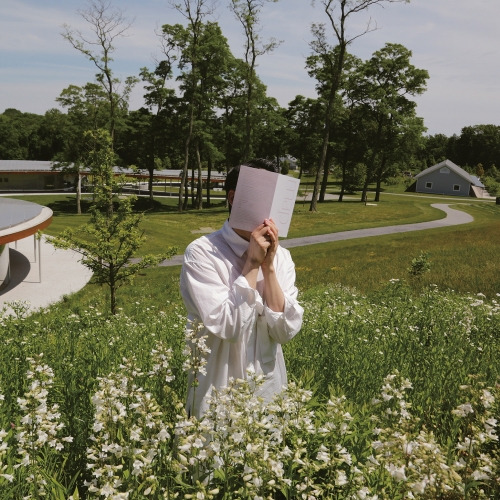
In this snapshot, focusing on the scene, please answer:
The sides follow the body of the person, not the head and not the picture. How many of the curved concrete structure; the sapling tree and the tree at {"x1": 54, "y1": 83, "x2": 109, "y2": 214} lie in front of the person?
0

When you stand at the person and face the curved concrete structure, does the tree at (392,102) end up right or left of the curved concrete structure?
right

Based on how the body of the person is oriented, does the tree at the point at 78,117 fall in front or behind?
behind

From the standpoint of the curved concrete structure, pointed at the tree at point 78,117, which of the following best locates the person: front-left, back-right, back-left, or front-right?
back-right

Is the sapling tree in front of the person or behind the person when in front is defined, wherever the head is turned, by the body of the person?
behind

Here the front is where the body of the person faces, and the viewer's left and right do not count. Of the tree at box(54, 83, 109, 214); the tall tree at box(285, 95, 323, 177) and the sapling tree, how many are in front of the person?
0

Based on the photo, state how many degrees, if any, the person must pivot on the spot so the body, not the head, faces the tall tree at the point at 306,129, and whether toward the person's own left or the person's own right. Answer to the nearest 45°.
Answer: approximately 135° to the person's own left

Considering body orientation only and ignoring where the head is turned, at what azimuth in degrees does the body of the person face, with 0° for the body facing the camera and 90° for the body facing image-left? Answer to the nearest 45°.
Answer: approximately 315°

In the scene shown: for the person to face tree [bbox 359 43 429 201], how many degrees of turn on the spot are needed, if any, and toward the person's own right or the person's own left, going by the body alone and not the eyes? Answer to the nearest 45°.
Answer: approximately 135° to the person's own left

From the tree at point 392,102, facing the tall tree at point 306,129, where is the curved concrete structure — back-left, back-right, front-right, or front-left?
front-left
